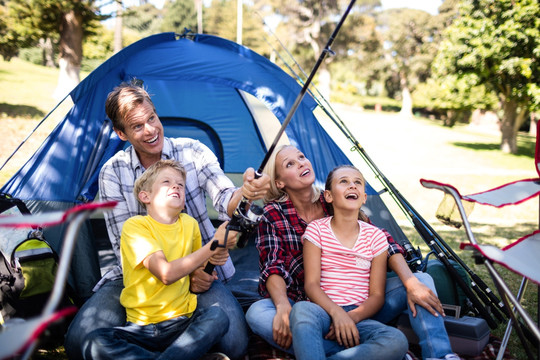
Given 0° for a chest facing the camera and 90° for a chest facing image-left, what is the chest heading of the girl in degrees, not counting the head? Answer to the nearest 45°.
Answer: approximately 0°

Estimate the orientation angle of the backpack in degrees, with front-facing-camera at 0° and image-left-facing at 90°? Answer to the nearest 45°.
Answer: approximately 315°

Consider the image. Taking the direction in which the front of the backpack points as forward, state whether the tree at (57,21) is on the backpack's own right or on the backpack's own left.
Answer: on the backpack's own left

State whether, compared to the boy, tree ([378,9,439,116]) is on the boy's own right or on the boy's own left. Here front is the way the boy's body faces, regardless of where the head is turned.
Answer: on the boy's own left

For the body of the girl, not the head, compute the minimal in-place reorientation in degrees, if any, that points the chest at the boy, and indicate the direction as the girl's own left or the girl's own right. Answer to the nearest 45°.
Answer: approximately 45° to the girl's own right

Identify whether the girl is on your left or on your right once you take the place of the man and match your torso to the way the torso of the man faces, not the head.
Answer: on your left

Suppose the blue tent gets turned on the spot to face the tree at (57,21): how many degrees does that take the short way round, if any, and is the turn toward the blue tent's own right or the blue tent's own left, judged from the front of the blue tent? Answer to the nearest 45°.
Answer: approximately 180°

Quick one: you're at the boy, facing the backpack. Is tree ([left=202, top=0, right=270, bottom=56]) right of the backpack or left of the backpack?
right

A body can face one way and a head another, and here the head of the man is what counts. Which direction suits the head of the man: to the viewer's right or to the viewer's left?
to the viewer's right
